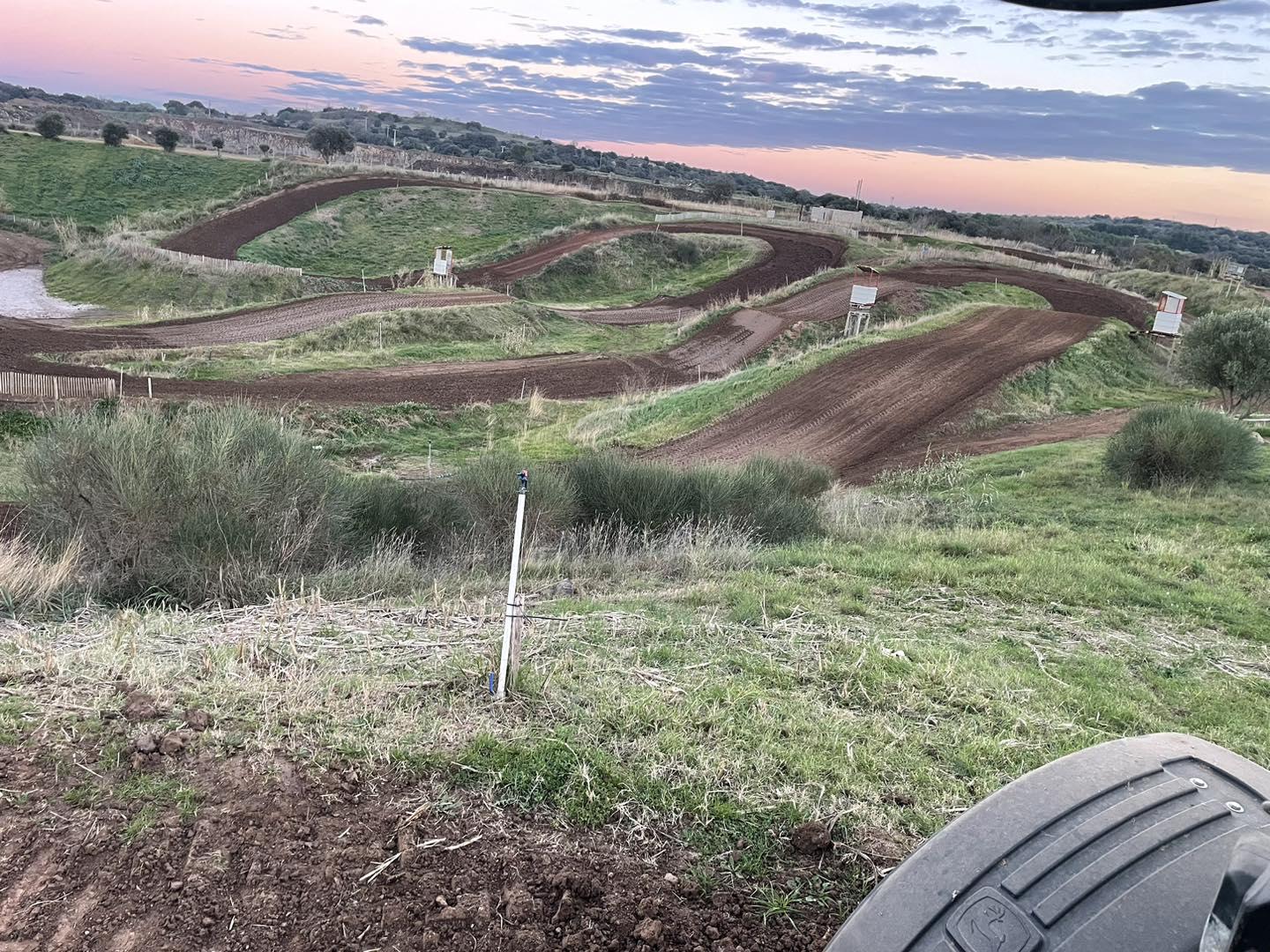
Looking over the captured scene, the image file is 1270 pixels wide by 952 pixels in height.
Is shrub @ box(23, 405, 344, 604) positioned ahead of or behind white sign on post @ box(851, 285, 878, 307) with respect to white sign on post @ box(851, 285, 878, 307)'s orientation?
ahead

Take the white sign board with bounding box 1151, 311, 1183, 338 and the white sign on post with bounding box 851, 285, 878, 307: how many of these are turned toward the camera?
2

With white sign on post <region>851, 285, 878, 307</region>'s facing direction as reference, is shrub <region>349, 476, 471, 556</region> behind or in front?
in front

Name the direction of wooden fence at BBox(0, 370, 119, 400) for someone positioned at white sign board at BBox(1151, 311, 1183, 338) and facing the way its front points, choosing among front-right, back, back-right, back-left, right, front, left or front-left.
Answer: front-right

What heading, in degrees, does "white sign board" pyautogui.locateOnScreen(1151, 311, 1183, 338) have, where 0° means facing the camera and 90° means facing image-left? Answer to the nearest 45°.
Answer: approximately 0°

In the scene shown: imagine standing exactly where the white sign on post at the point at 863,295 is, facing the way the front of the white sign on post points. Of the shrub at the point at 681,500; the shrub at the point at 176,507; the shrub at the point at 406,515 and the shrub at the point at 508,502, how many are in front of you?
4

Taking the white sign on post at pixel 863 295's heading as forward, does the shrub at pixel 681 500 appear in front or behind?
in front

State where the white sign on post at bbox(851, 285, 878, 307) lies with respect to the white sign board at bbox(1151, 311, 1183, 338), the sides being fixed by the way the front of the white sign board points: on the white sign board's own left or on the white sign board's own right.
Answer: on the white sign board's own right

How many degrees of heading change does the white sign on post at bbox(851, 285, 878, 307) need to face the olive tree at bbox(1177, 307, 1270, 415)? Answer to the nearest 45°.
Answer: approximately 45° to its left

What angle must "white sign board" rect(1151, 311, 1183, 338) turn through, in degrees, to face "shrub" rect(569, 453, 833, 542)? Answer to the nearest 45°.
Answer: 0° — it already faces it
